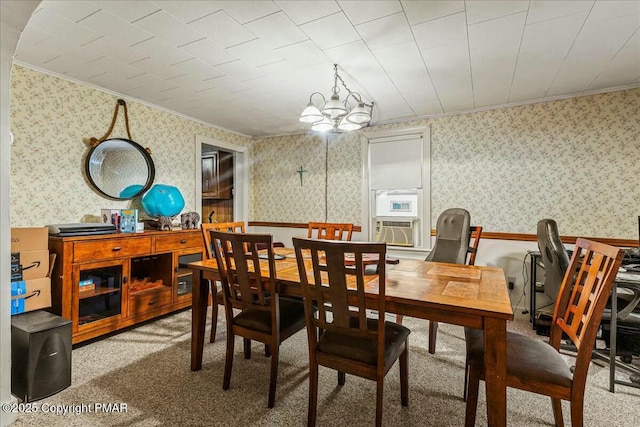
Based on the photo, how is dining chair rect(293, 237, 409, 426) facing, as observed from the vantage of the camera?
facing away from the viewer and to the right of the viewer

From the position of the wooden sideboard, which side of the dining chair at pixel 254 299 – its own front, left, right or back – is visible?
left

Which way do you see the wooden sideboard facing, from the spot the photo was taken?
facing the viewer and to the right of the viewer

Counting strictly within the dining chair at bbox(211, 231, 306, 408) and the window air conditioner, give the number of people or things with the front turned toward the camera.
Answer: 1

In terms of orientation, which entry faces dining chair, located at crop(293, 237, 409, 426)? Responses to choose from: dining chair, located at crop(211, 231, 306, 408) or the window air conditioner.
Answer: the window air conditioner

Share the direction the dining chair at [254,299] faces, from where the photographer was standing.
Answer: facing away from the viewer and to the right of the viewer

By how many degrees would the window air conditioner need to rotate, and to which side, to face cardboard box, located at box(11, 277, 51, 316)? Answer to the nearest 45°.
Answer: approximately 45° to its right

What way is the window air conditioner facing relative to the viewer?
toward the camera

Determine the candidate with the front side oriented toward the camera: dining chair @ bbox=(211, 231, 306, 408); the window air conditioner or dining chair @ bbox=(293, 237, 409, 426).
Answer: the window air conditioner

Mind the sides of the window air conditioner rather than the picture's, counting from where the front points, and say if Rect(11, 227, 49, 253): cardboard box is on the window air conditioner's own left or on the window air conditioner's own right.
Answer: on the window air conditioner's own right

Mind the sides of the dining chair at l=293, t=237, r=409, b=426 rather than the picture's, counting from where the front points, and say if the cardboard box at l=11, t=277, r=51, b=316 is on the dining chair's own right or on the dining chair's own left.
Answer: on the dining chair's own left

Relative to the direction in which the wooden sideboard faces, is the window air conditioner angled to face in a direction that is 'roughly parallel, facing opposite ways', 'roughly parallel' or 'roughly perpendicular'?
roughly perpendicular

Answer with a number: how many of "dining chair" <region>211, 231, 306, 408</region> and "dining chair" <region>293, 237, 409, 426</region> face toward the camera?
0

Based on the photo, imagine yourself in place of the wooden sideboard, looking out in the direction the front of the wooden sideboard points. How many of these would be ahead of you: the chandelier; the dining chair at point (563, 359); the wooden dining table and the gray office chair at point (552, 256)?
4

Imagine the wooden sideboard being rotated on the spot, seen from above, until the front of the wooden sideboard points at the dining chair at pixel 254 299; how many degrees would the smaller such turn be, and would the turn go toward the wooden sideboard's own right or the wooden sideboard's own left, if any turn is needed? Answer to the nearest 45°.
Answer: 0° — it already faces it
